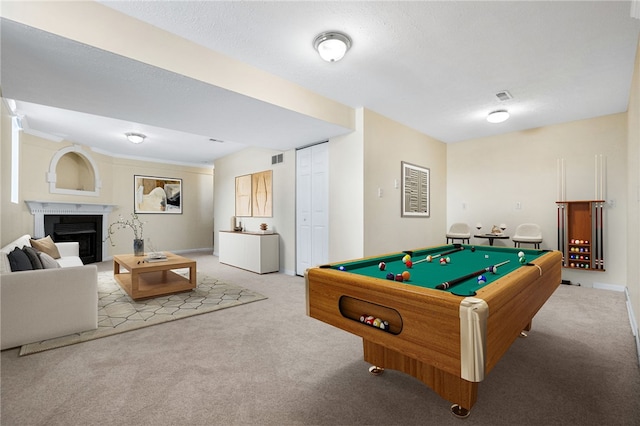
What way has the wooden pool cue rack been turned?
toward the camera

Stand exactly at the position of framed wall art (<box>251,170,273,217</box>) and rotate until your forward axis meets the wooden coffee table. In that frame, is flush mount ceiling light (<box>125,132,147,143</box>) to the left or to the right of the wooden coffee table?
right

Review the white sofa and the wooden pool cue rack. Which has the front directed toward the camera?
the wooden pool cue rack

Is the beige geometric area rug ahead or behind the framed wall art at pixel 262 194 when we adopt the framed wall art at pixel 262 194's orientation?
ahead

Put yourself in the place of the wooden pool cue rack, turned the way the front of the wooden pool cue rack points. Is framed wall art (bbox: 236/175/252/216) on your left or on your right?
on your right

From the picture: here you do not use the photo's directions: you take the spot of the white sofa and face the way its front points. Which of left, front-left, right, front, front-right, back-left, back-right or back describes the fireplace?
left

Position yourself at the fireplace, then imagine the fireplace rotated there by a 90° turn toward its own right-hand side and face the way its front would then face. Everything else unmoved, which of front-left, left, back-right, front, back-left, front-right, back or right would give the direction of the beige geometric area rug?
left

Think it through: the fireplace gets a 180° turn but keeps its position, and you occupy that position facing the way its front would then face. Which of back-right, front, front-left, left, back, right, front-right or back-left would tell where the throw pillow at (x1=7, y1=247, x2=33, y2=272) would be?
back

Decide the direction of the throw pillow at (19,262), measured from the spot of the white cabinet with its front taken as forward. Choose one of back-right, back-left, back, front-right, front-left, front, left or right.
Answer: front

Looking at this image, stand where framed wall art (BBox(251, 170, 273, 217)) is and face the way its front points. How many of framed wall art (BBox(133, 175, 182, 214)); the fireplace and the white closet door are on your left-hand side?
1

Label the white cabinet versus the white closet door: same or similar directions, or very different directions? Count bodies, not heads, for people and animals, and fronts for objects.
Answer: same or similar directions

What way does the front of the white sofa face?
to the viewer's right
